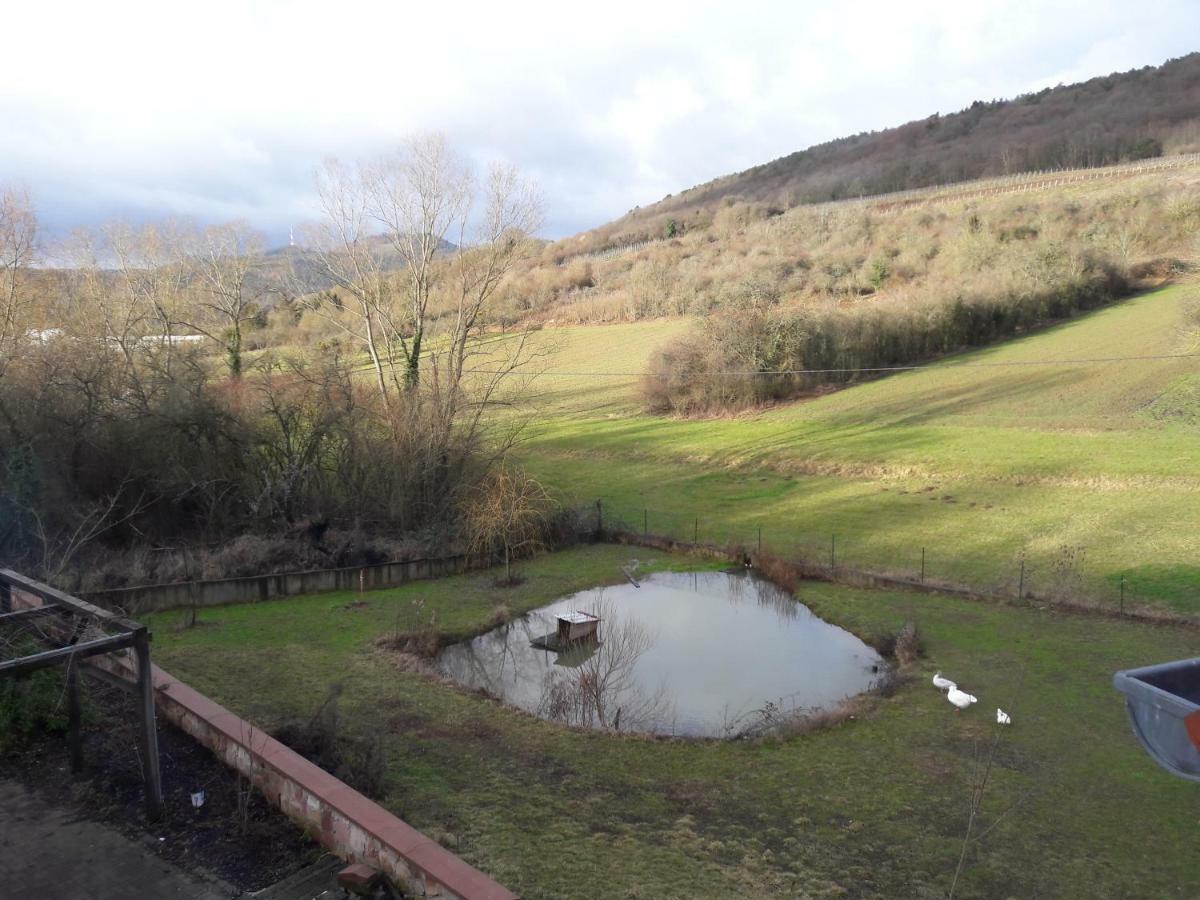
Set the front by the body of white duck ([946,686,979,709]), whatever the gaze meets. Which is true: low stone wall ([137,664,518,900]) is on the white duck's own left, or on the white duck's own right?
on the white duck's own left

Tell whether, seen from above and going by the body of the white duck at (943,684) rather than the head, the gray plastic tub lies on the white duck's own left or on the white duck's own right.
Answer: on the white duck's own left

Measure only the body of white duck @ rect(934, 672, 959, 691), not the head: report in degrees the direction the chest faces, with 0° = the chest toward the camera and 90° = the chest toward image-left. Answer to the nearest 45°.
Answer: approximately 90°

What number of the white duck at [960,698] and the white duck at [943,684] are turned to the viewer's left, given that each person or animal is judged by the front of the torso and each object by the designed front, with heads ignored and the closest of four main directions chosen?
2

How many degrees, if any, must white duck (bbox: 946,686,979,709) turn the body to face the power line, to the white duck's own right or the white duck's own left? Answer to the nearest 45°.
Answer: approximately 90° to the white duck's own right

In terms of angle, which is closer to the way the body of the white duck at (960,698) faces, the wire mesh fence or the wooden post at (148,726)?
the wooden post

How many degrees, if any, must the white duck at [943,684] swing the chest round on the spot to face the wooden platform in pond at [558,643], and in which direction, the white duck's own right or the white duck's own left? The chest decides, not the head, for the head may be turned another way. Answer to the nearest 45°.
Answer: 0° — it already faces it

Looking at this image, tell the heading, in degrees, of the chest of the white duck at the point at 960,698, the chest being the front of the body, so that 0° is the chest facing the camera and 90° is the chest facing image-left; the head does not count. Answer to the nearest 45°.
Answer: approximately 90°

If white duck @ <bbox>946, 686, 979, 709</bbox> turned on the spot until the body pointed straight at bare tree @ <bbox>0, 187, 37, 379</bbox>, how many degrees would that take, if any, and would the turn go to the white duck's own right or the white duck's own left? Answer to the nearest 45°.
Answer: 0° — it already faces it
